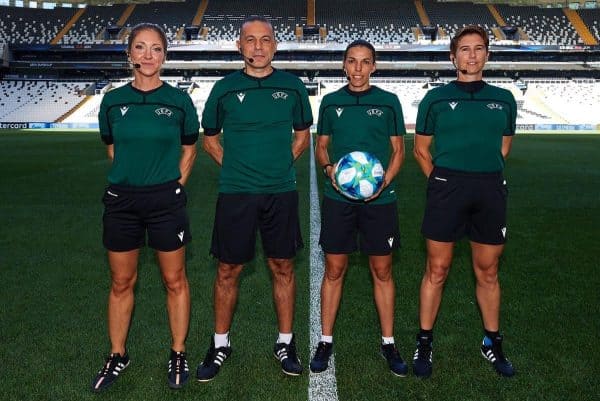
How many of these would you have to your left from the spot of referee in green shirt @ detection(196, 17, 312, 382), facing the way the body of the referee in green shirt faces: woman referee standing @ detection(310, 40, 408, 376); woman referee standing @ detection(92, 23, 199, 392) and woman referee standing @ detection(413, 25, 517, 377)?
2

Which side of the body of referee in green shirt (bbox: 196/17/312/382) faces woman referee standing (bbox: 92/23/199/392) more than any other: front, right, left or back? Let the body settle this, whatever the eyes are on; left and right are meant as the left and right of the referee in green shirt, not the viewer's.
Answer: right

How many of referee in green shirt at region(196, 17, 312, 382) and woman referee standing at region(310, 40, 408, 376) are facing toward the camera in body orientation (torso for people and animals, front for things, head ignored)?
2

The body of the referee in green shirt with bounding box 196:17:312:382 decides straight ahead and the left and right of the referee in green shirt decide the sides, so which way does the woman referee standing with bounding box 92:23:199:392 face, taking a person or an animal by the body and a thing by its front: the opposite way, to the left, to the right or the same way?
the same way

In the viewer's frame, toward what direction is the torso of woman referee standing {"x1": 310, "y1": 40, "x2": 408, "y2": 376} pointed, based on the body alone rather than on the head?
toward the camera

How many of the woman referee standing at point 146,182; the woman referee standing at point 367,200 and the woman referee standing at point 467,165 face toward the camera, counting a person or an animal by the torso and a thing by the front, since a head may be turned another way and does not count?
3

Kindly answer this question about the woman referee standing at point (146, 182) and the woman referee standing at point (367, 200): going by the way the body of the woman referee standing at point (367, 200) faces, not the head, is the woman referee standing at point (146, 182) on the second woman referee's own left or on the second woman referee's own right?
on the second woman referee's own right

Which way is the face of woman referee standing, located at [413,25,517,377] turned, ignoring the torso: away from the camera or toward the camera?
toward the camera

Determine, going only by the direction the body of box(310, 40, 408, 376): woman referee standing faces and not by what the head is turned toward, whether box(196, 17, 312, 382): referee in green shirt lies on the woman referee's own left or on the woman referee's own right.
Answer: on the woman referee's own right

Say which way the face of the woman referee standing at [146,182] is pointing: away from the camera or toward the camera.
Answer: toward the camera

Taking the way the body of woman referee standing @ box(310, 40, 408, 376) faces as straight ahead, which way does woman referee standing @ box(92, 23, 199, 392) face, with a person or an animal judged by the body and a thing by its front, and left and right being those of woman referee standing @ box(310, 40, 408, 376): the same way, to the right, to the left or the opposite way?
the same way

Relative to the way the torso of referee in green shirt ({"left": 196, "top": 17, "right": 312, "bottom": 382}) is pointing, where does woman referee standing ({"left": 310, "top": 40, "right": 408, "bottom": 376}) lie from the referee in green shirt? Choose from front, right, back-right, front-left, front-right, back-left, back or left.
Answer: left

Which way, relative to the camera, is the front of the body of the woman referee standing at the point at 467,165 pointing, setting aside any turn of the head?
toward the camera

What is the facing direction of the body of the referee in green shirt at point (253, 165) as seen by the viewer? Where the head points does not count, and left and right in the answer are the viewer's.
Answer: facing the viewer

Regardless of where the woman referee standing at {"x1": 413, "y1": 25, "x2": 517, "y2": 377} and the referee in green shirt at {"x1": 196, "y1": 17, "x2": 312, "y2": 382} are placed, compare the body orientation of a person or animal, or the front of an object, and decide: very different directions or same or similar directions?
same or similar directions

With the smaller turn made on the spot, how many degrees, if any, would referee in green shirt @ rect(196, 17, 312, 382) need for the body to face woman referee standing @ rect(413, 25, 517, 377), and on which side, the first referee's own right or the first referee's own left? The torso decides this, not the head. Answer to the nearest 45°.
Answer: approximately 90° to the first referee's own left

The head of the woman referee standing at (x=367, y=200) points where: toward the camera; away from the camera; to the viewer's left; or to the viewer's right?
toward the camera
